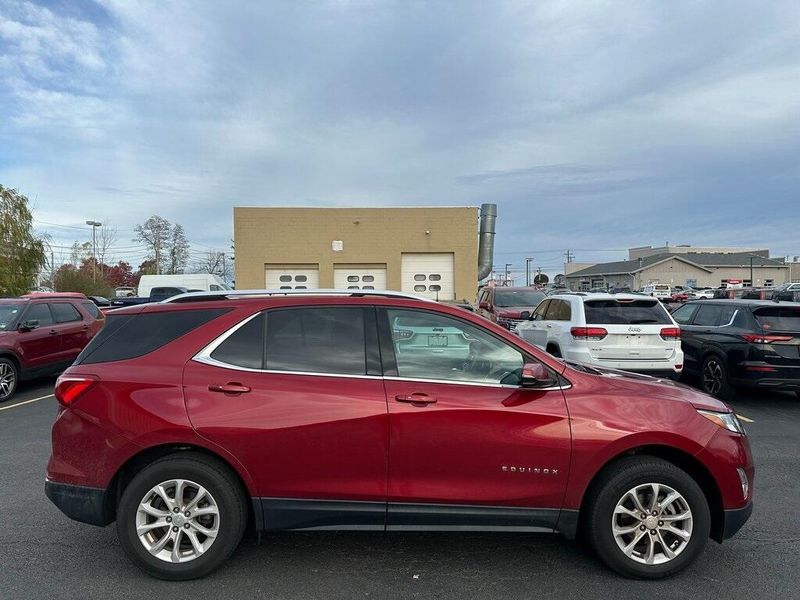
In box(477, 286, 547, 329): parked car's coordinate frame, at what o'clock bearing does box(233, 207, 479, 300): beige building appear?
The beige building is roughly at 5 o'clock from the parked car.

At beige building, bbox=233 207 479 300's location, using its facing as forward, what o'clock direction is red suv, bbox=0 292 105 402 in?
The red suv is roughly at 1 o'clock from the beige building.

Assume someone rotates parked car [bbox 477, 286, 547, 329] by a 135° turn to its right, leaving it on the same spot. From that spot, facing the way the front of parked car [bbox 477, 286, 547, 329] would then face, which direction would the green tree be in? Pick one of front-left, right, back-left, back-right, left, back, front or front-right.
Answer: front

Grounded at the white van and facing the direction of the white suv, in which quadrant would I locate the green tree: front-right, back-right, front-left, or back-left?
back-right

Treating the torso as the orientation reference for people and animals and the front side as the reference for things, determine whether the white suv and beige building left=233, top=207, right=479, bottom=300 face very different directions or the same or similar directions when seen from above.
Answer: very different directions

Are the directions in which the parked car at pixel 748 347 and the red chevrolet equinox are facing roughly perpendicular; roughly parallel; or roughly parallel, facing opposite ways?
roughly perpendicular

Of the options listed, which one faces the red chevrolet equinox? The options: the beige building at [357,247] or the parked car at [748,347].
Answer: the beige building

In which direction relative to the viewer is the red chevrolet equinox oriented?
to the viewer's right

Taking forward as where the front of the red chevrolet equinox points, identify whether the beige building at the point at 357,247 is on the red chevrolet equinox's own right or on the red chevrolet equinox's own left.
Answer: on the red chevrolet equinox's own left

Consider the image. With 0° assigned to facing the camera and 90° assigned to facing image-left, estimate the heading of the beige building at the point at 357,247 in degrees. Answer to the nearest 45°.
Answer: approximately 0°
